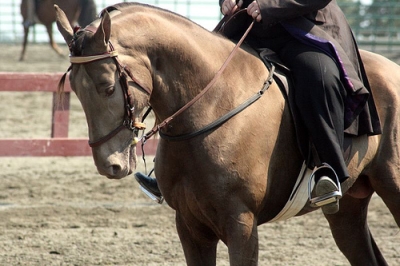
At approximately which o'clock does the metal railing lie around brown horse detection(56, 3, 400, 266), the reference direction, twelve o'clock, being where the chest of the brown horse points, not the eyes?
The metal railing is roughly at 5 o'clock from the brown horse.

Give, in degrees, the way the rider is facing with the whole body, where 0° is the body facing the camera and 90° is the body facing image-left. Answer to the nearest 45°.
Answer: approximately 45°

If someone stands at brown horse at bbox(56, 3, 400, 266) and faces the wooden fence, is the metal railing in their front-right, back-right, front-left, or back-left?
front-right

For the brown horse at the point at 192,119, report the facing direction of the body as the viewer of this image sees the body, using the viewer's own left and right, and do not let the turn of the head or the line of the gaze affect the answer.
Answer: facing the viewer and to the left of the viewer

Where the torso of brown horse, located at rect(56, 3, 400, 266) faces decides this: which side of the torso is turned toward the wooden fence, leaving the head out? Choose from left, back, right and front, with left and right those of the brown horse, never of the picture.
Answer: right

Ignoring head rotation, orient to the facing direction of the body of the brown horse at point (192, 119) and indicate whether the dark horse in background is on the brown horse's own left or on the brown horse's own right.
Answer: on the brown horse's own right

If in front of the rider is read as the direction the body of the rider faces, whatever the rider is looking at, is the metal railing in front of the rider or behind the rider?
behind

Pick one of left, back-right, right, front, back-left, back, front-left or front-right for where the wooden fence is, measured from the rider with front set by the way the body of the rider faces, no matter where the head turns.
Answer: right
